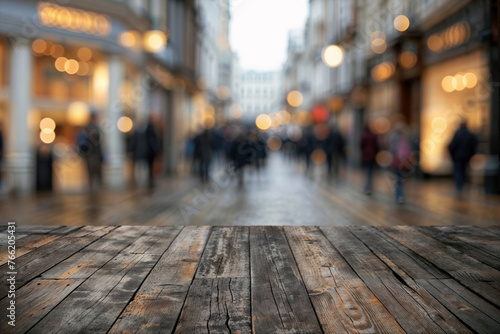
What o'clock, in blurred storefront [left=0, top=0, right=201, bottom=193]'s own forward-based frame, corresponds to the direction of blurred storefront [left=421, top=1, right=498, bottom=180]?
blurred storefront [left=421, top=1, right=498, bottom=180] is roughly at 11 o'clock from blurred storefront [left=0, top=0, right=201, bottom=193].

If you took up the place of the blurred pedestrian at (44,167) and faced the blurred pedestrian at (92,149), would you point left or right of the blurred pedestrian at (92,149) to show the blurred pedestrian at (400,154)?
right

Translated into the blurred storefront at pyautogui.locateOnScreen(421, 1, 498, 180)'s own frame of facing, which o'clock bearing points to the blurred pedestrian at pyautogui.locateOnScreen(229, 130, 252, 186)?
The blurred pedestrian is roughly at 1 o'clock from the blurred storefront.

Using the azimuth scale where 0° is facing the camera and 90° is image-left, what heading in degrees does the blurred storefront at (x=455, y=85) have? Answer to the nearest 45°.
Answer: approximately 45°

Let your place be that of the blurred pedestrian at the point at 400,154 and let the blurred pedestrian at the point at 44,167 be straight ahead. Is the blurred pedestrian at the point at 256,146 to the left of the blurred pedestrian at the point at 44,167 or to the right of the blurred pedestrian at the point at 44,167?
right

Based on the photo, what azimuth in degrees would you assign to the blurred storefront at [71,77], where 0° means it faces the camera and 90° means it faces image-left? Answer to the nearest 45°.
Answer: approximately 315°

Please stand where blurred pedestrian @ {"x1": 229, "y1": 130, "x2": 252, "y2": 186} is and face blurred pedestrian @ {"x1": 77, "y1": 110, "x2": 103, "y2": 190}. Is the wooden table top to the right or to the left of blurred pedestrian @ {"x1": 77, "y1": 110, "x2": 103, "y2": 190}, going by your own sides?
left

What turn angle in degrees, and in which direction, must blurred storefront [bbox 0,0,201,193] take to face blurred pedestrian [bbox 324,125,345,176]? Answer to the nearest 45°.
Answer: approximately 45° to its left
